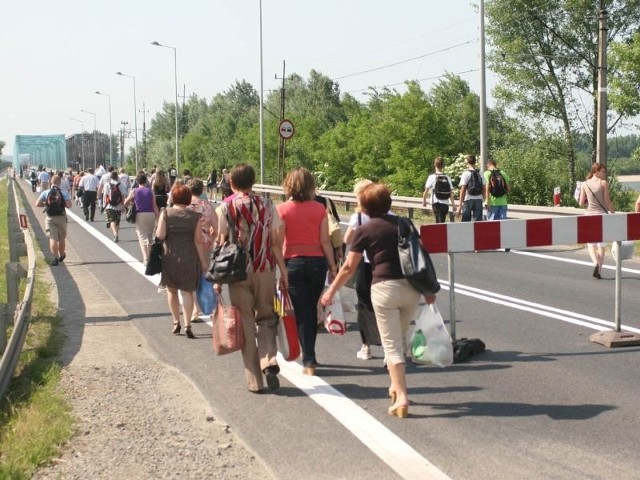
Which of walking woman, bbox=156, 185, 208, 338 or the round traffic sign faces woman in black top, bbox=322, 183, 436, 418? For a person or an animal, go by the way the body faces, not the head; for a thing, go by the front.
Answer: the round traffic sign

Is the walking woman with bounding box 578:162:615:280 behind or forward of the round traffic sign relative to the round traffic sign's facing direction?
forward

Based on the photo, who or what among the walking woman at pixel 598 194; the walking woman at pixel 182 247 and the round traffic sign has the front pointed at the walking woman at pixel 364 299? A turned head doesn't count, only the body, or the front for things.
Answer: the round traffic sign

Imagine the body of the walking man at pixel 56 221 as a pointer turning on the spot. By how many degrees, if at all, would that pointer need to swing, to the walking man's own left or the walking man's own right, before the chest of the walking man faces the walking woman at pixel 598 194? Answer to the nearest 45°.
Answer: approximately 135° to the walking man's own right

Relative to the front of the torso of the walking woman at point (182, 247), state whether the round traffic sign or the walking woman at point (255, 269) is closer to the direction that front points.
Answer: the round traffic sign

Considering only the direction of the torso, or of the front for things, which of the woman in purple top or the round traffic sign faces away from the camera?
the woman in purple top

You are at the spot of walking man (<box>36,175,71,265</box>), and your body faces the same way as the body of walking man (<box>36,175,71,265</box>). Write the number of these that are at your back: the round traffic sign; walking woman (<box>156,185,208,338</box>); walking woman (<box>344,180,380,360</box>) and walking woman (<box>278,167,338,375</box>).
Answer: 3

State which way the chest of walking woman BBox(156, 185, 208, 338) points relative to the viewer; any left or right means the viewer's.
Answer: facing away from the viewer

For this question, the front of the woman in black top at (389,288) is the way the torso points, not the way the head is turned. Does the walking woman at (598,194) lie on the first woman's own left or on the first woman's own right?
on the first woman's own right

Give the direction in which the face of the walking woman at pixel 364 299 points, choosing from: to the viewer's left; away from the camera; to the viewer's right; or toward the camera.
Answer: away from the camera

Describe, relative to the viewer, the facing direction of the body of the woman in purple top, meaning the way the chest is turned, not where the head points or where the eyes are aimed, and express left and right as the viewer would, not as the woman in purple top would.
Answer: facing away from the viewer

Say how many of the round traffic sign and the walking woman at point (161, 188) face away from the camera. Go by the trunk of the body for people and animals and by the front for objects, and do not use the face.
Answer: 1

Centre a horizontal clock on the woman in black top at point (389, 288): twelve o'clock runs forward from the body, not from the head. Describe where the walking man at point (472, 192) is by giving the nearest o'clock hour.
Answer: The walking man is roughly at 2 o'clock from the woman in black top.

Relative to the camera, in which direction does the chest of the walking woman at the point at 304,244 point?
away from the camera

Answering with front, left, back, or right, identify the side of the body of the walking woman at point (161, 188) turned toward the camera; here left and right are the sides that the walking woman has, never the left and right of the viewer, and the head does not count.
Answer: back

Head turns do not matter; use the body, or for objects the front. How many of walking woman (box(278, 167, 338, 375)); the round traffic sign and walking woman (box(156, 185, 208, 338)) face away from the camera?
2
